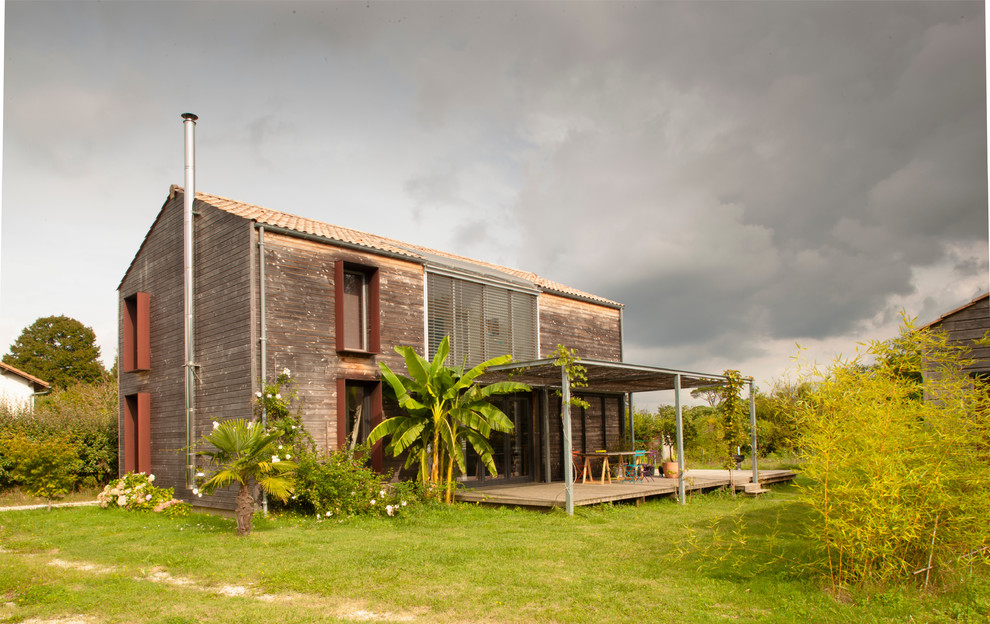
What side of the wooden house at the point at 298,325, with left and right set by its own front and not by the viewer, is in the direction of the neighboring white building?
back

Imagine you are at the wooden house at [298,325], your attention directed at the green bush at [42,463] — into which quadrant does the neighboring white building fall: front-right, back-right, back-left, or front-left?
front-right

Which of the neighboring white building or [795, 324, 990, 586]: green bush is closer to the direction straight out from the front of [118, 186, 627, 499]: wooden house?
the green bush

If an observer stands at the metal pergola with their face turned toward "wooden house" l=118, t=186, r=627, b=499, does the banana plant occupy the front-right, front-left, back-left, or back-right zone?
front-left

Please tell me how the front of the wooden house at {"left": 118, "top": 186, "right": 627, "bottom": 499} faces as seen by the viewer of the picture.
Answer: facing the viewer and to the right of the viewer

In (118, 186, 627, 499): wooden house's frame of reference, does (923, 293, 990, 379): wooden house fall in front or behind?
in front

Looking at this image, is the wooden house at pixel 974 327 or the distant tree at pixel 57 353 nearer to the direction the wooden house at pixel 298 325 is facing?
the wooden house
